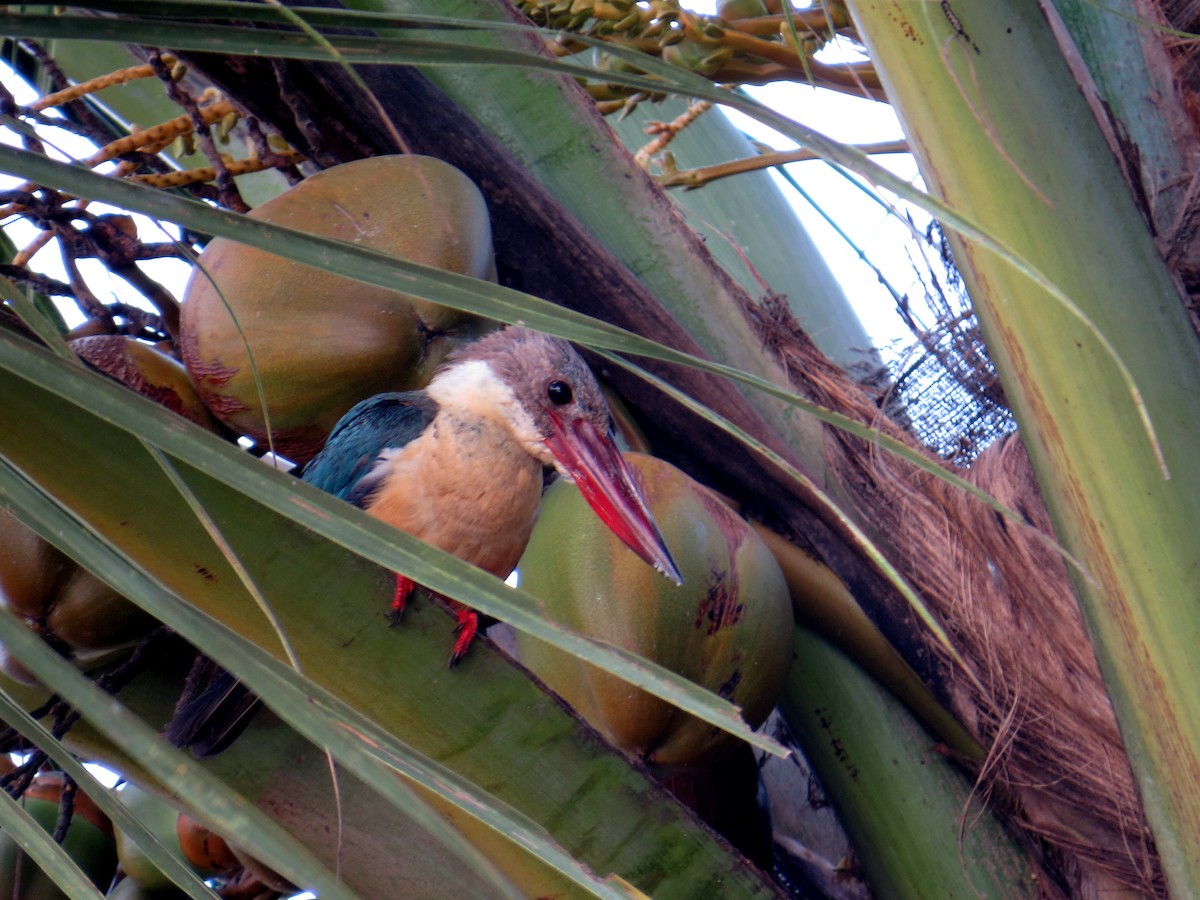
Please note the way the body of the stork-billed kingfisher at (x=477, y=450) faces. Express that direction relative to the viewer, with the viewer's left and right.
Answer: facing the viewer and to the right of the viewer
